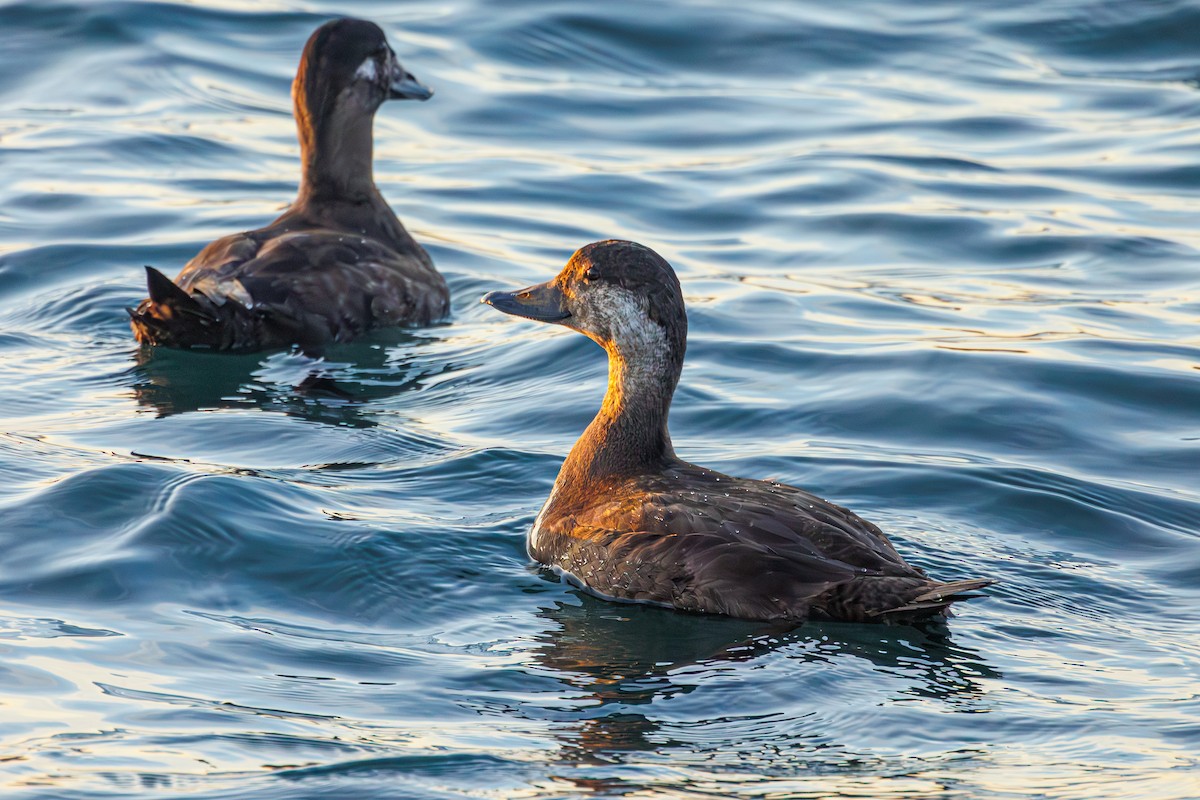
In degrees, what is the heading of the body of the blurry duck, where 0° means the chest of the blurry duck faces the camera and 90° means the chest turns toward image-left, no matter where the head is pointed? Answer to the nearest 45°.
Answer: approximately 225°

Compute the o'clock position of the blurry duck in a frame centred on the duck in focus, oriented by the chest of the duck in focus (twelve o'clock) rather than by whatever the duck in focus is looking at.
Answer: The blurry duck is roughly at 2 o'clock from the duck in focus.

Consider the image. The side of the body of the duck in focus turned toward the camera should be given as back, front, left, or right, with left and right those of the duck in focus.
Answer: left

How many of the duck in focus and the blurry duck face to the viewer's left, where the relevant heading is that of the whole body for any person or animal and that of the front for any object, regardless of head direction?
1

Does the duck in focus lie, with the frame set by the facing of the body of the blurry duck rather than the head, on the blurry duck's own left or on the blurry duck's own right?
on the blurry duck's own right
